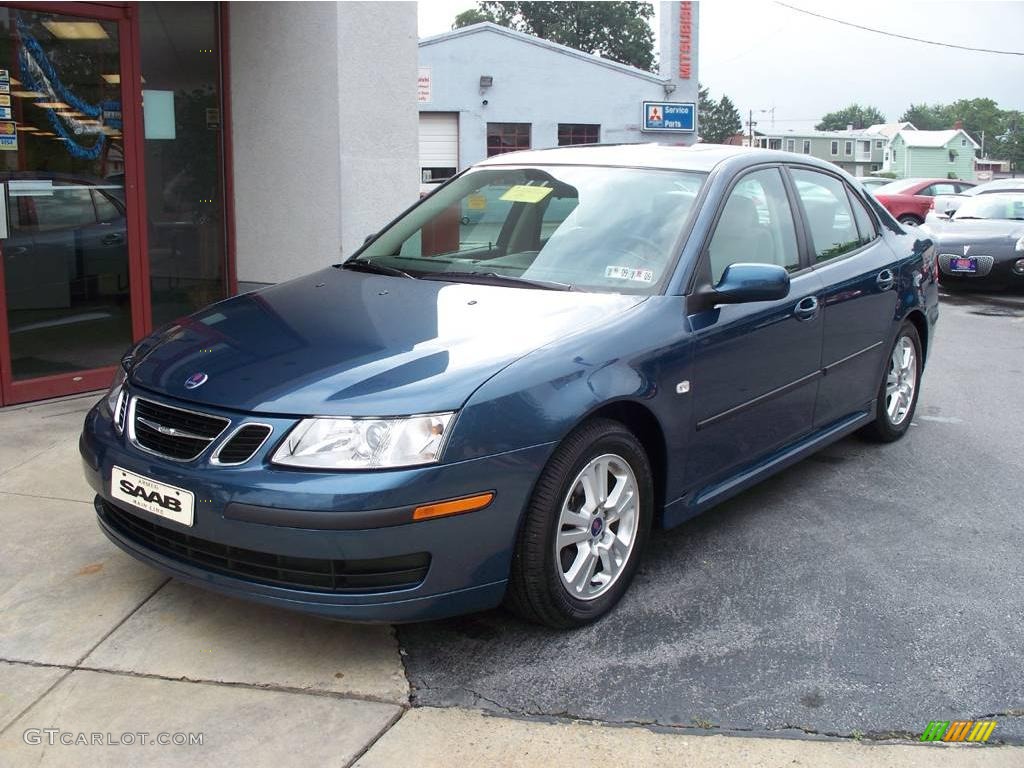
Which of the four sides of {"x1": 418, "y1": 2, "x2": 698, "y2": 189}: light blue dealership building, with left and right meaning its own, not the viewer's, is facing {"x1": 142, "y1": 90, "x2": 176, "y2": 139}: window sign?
front

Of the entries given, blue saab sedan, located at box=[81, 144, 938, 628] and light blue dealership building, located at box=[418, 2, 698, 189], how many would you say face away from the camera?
0

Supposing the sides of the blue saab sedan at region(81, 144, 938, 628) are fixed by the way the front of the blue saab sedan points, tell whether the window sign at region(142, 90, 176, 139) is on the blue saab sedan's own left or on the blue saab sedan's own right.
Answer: on the blue saab sedan's own right

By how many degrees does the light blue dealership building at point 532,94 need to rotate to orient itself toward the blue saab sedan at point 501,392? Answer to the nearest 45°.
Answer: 0° — it already faces it

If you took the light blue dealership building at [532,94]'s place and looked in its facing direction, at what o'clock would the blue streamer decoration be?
The blue streamer decoration is roughly at 12 o'clock from the light blue dealership building.

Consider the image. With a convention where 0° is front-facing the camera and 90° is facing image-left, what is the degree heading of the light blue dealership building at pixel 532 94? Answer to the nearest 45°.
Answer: approximately 0°
